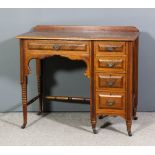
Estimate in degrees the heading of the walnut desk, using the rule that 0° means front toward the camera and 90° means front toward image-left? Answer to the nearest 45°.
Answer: approximately 0°
